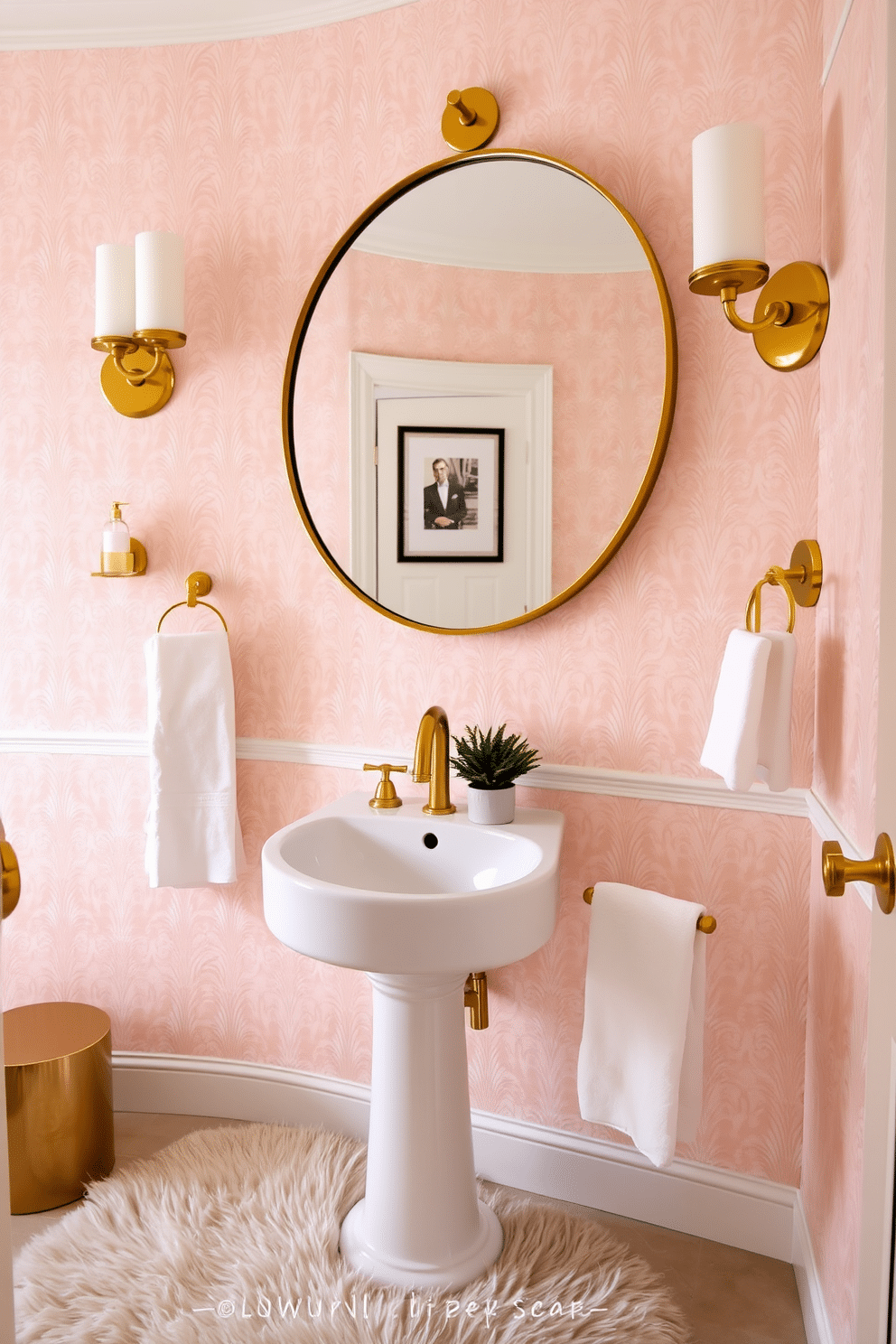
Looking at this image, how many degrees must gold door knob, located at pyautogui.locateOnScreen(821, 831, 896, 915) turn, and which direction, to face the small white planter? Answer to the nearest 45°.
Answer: approximately 45° to its right

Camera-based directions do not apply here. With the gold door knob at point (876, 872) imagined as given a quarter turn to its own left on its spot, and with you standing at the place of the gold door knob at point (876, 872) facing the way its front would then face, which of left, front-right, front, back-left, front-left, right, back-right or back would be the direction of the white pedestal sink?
back-right

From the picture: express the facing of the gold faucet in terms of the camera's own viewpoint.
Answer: facing the viewer and to the left of the viewer

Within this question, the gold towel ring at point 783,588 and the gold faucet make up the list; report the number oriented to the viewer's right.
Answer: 0

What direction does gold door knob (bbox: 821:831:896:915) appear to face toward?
to the viewer's left
